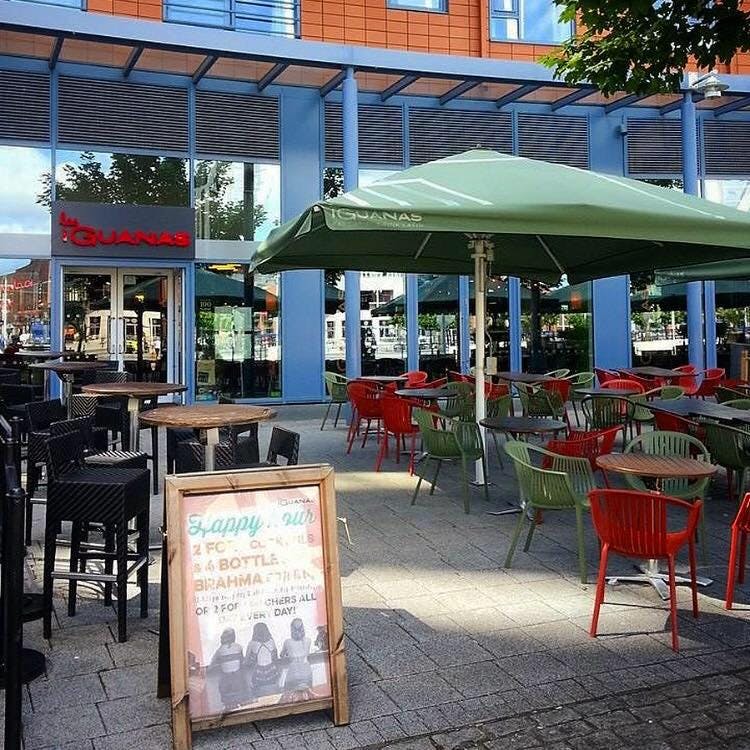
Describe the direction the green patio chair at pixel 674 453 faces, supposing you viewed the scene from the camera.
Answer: facing the viewer

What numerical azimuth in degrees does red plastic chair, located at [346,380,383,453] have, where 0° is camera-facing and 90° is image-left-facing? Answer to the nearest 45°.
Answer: approximately 225°

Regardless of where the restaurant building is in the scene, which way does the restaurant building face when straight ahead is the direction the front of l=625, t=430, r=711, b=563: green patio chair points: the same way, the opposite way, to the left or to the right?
the same way

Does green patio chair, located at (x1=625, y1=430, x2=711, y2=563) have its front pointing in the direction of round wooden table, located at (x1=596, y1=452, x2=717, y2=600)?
yes

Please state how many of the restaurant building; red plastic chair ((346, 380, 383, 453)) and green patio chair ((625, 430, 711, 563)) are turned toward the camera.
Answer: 2

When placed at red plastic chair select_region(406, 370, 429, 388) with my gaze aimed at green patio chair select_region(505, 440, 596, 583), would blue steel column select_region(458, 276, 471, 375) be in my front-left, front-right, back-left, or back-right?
back-left

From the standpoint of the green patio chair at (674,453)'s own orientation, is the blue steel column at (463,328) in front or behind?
behind

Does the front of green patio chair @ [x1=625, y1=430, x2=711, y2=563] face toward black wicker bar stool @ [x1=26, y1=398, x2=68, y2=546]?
no

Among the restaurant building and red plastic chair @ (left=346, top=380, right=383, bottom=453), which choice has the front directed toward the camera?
the restaurant building

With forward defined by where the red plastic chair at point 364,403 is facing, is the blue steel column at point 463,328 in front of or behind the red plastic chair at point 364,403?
in front

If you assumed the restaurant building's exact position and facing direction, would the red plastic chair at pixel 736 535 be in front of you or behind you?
in front

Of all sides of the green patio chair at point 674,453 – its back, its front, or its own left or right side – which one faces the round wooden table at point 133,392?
right

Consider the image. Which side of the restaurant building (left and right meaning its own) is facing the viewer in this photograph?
front

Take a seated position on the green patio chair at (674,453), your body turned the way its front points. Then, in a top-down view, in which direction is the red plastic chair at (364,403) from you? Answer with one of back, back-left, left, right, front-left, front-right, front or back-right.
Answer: back-right

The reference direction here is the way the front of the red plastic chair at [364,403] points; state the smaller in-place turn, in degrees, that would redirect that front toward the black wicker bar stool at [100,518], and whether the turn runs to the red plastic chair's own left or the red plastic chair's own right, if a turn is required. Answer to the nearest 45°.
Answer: approximately 135° to the red plastic chair's own right

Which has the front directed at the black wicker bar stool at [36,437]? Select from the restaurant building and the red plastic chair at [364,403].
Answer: the restaurant building
